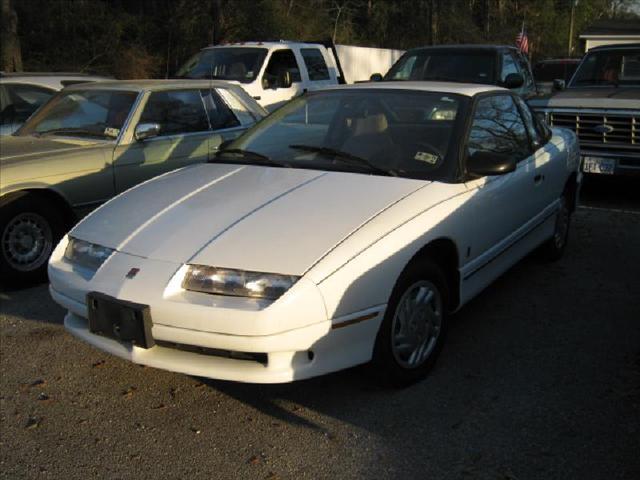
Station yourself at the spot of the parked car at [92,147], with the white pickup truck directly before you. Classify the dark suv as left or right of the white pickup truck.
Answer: right

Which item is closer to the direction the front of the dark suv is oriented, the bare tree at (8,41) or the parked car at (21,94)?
the parked car

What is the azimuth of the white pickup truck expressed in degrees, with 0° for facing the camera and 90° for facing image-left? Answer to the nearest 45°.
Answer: approximately 45°

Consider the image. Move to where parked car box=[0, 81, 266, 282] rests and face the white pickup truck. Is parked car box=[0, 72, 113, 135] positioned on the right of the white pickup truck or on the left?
left

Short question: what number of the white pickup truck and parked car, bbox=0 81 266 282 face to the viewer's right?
0

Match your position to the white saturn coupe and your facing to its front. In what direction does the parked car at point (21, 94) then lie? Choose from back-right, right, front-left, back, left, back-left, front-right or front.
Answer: right

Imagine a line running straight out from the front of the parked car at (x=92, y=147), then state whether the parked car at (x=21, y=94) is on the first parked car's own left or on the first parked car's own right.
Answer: on the first parked car's own right

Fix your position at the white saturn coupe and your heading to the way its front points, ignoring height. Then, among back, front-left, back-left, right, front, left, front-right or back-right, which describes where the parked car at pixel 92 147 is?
right

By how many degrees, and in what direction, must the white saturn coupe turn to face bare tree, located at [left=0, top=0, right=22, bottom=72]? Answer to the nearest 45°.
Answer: approximately 90° to its right

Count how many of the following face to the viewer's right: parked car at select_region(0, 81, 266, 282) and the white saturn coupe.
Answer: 0

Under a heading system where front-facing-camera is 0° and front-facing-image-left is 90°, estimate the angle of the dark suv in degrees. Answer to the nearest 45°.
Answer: approximately 45°
